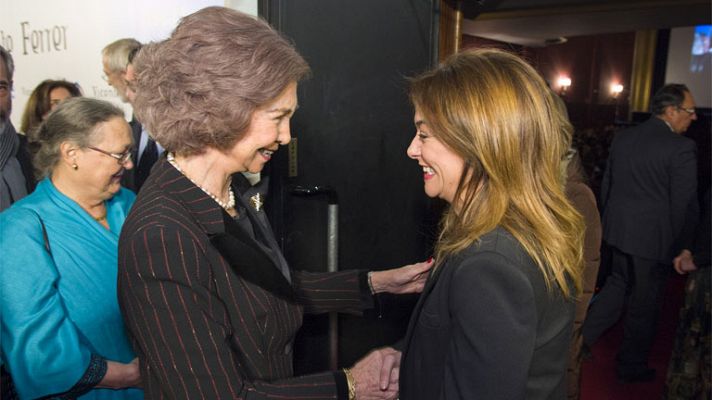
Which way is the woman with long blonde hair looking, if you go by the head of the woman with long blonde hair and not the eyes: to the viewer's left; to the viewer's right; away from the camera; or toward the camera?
to the viewer's left

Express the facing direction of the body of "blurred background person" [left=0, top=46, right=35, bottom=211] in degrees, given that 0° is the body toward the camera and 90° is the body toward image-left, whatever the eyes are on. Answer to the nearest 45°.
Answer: approximately 315°

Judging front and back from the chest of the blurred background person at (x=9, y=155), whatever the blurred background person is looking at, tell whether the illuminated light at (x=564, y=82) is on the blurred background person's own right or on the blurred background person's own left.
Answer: on the blurred background person's own left

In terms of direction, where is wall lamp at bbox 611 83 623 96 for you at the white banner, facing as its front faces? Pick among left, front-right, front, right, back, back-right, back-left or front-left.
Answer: back-left

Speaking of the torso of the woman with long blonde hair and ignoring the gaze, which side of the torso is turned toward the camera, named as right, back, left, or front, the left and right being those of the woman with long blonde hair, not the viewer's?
left

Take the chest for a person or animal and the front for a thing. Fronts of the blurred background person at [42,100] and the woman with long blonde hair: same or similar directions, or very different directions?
very different directions

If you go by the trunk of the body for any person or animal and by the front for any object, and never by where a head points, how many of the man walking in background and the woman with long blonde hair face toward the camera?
0

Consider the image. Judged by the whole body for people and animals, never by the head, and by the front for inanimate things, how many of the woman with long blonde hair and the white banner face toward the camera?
1
